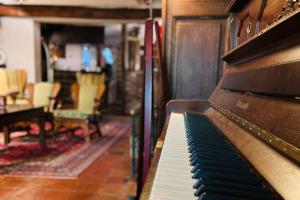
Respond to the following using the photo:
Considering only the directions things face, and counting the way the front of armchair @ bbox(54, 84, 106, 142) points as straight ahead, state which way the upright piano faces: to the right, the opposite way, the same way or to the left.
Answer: to the right

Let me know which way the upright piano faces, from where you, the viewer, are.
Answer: facing to the left of the viewer

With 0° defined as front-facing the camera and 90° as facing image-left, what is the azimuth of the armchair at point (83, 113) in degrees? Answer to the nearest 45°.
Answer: approximately 45°
